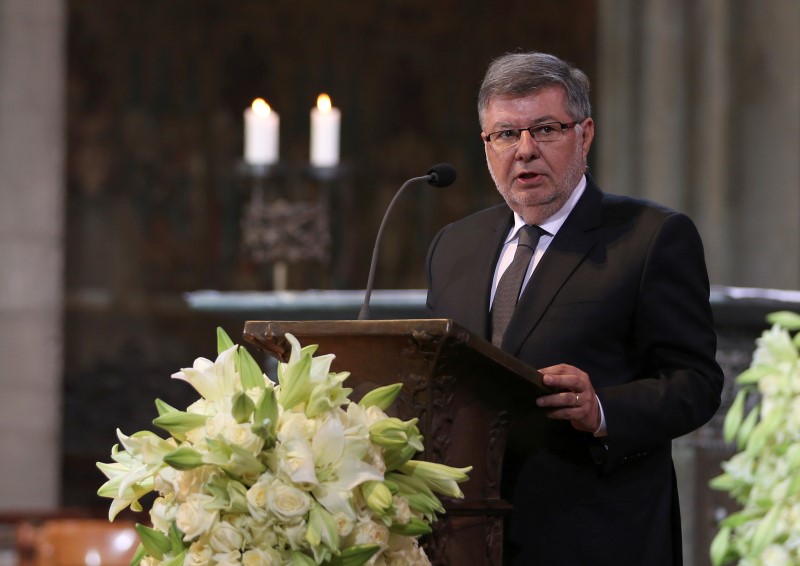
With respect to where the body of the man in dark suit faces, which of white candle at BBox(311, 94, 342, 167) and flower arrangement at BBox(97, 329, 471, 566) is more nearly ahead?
the flower arrangement

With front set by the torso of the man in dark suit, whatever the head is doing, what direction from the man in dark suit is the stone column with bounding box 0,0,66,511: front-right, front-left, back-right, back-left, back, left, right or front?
right

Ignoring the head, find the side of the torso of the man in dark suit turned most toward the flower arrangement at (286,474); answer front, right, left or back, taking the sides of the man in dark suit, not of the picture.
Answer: front

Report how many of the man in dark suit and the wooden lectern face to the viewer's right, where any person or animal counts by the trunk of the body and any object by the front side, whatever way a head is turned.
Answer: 0

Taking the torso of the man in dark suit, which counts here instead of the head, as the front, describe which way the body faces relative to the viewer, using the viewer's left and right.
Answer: facing the viewer and to the left of the viewer

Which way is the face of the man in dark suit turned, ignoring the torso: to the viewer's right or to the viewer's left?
to the viewer's left
